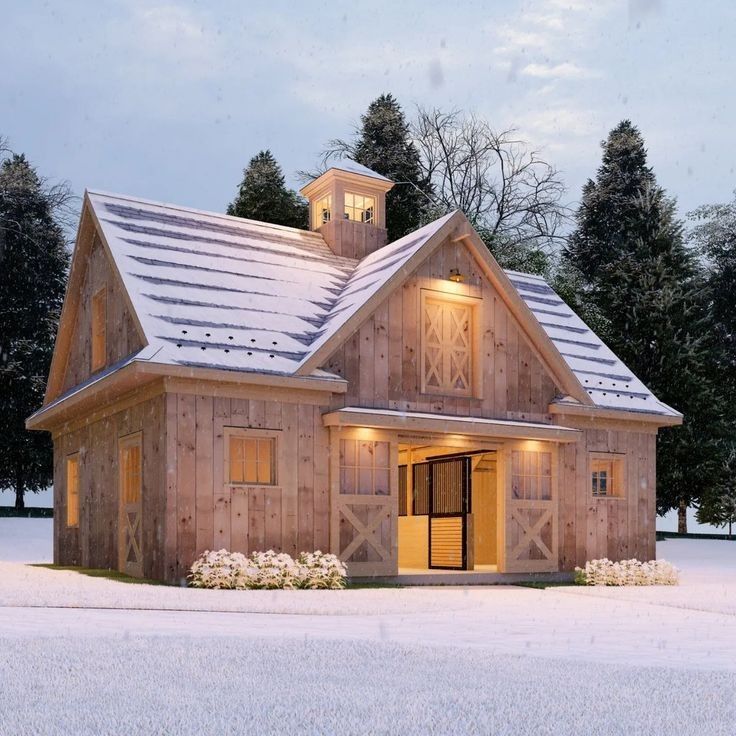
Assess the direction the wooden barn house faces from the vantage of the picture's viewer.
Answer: facing the viewer and to the right of the viewer

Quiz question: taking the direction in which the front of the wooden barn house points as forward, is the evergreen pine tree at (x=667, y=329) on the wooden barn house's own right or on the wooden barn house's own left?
on the wooden barn house's own left

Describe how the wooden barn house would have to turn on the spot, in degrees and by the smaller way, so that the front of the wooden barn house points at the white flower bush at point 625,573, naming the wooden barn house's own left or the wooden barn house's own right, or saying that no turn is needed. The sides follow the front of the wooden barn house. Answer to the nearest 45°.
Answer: approximately 45° to the wooden barn house's own left

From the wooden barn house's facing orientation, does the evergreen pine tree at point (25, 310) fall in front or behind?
behind

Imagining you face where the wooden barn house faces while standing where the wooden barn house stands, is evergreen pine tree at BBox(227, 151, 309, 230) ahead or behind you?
behind

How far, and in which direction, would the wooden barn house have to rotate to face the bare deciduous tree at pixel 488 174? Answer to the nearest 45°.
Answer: approximately 135° to its left
